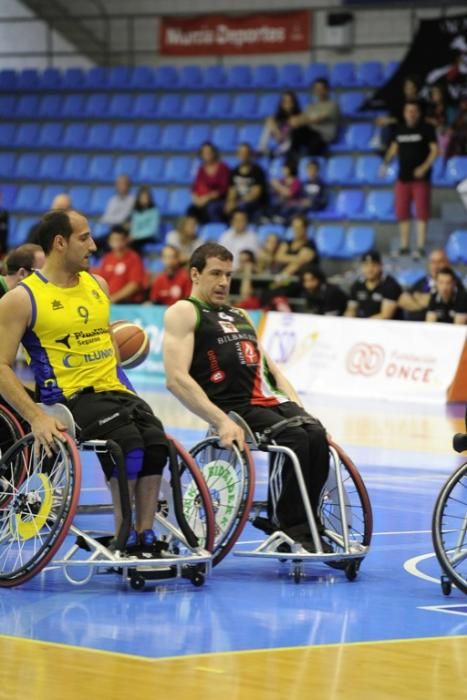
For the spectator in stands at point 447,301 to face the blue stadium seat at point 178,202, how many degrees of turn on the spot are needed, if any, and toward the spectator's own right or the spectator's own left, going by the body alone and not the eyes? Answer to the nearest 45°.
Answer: approximately 135° to the spectator's own right

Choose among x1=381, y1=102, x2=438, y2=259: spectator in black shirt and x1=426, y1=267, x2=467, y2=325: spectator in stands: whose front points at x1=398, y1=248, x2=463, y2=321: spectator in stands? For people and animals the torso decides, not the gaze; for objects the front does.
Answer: the spectator in black shirt

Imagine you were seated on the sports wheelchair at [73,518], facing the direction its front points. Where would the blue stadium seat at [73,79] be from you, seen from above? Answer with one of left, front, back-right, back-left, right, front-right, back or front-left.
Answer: back-left

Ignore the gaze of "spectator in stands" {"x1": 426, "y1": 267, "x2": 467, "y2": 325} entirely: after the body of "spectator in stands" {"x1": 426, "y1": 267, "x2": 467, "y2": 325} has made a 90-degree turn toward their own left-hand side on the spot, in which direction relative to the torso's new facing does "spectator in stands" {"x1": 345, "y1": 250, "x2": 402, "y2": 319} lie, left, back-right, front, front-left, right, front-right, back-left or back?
back-left

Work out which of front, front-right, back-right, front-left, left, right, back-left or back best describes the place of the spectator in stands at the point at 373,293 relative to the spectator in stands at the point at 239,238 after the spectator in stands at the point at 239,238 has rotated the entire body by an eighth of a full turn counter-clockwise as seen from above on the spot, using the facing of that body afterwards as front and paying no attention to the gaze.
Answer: front
